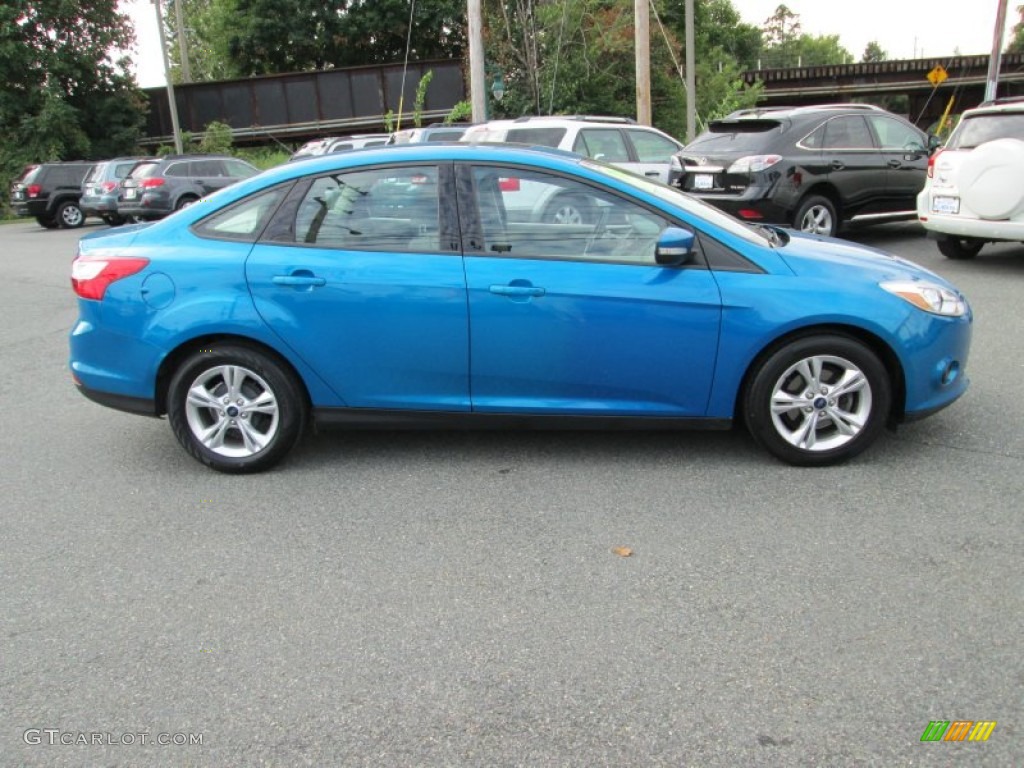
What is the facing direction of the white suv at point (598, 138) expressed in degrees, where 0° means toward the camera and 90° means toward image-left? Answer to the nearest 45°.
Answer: approximately 225°

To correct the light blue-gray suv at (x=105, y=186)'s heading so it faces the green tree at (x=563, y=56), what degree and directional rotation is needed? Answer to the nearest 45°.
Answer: approximately 45° to its right

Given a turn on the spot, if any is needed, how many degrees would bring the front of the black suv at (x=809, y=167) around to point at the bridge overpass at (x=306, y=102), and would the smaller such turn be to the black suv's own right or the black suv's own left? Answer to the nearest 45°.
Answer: approximately 90° to the black suv's own left

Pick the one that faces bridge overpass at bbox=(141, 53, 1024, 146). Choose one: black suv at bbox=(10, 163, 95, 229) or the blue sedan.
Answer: the black suv

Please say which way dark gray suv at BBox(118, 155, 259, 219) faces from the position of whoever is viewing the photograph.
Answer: facing away from the viewer and to the right of the viewer

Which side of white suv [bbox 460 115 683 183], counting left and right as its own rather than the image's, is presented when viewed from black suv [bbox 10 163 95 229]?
left

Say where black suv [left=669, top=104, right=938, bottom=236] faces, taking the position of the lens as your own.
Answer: facing away from the viewer and to the right of the viewer

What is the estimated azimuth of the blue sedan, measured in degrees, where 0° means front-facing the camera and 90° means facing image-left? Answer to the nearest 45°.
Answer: approximately 270°

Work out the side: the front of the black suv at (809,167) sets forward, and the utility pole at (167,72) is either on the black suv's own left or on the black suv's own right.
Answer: on the black suv's own left

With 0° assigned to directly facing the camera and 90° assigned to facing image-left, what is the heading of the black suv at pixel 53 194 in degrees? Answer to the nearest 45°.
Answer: approximately 225°

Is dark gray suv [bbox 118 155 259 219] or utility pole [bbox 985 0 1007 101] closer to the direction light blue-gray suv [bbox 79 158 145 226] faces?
the utility pole

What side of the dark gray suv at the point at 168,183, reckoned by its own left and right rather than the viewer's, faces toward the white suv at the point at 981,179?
right

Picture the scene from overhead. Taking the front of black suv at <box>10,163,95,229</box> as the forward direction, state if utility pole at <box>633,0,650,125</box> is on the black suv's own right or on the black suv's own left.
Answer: on the black suv's own right
